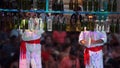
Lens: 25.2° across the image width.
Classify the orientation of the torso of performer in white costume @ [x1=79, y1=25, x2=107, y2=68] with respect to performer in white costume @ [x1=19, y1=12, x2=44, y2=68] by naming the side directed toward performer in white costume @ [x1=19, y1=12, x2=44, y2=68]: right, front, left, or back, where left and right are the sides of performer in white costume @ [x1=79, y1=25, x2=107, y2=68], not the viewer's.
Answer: right

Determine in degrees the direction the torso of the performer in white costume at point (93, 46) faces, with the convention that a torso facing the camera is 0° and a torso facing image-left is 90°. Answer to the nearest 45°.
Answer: approximately 0°

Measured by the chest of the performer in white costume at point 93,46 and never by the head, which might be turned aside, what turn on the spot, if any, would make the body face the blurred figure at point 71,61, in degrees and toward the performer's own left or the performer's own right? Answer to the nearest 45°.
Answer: approximately 90° to the performer's own right

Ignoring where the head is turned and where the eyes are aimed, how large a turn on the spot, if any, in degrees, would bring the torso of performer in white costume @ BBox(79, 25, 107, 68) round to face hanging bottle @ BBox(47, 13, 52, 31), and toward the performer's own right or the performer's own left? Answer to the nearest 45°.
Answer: approximately 90° to the performer's own right
